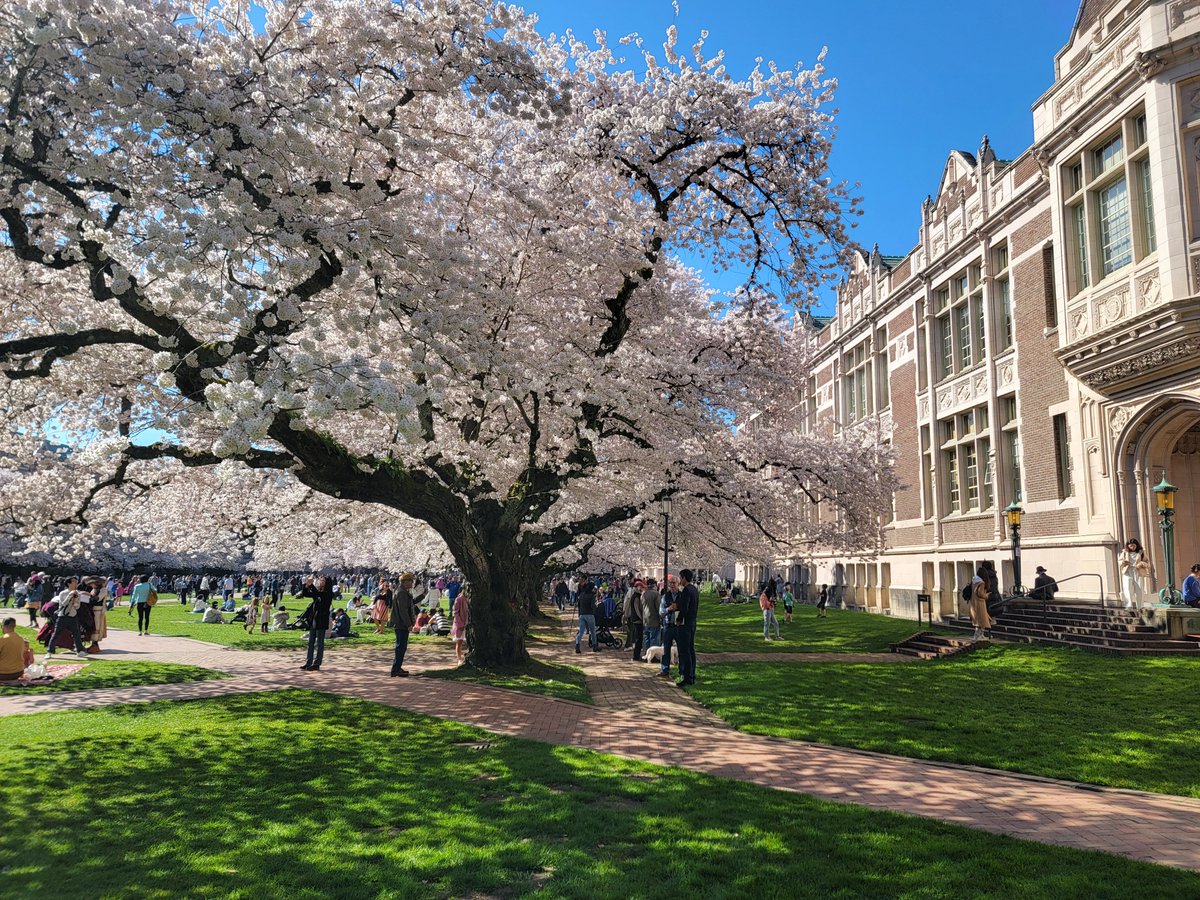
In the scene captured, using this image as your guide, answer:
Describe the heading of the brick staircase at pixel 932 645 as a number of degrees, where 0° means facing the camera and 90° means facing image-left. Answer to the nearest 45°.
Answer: approximately 45°

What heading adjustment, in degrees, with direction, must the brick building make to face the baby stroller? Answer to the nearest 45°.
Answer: approximately 45° to its right

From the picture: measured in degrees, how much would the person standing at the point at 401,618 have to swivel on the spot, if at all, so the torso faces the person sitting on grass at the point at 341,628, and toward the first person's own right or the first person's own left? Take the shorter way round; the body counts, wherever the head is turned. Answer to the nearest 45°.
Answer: approximately 90° to the first person's own left

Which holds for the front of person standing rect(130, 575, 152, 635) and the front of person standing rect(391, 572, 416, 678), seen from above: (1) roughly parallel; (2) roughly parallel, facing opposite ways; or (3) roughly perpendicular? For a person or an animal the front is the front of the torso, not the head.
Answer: roughly perpendicular

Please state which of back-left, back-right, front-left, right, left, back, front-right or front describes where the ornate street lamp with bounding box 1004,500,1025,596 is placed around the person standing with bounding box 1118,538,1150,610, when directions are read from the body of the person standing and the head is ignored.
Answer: back-right

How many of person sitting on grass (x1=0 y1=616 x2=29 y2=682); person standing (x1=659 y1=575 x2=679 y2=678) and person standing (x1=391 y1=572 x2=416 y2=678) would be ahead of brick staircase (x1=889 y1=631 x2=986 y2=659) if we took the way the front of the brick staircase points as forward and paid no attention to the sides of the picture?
3

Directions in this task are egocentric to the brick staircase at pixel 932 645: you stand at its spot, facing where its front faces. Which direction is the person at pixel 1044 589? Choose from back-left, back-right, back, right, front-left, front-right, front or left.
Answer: back

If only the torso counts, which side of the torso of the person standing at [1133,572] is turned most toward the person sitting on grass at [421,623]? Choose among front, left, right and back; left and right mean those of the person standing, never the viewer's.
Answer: right
